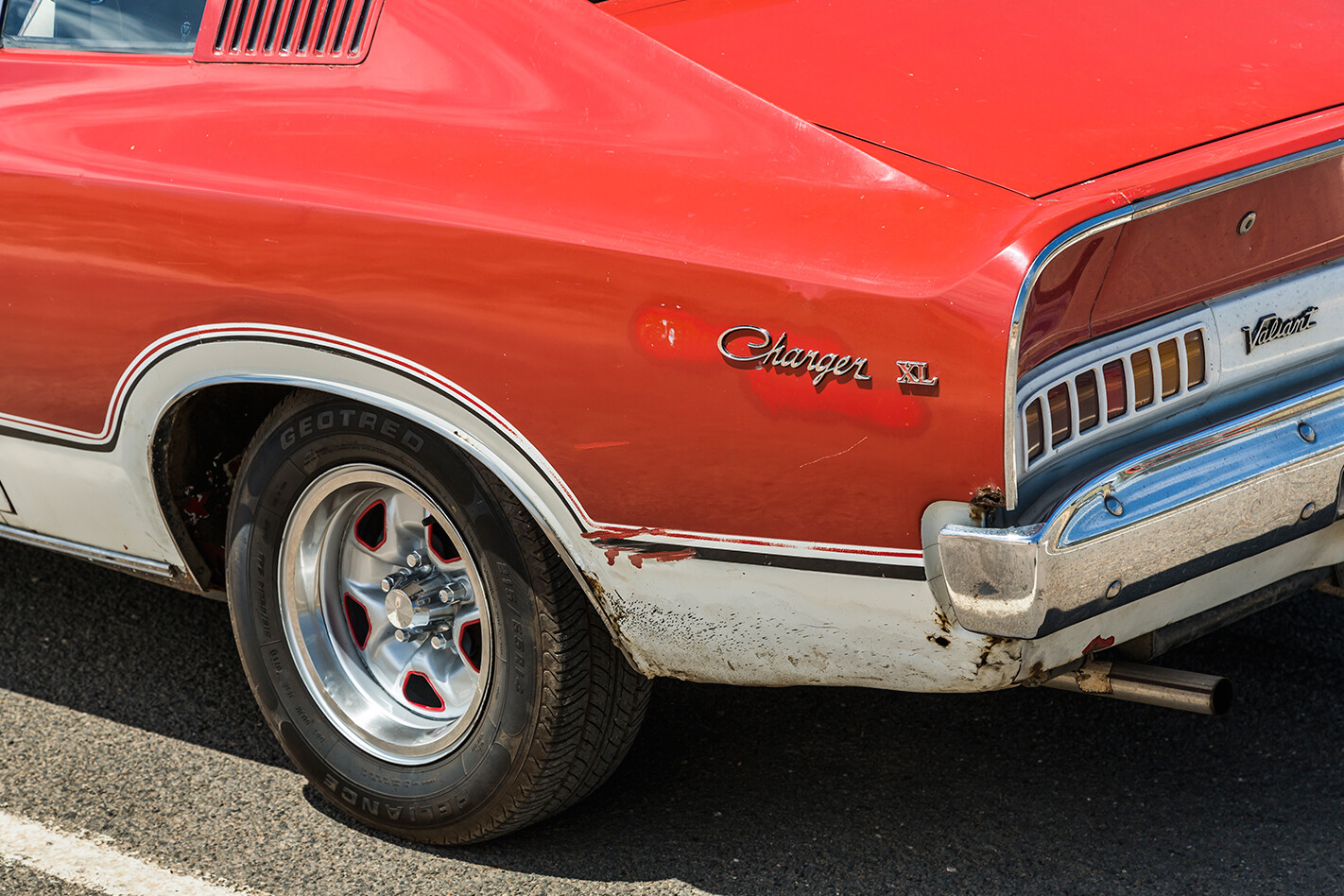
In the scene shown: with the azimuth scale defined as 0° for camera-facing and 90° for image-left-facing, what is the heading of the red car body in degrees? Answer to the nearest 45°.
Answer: approximately 135°
